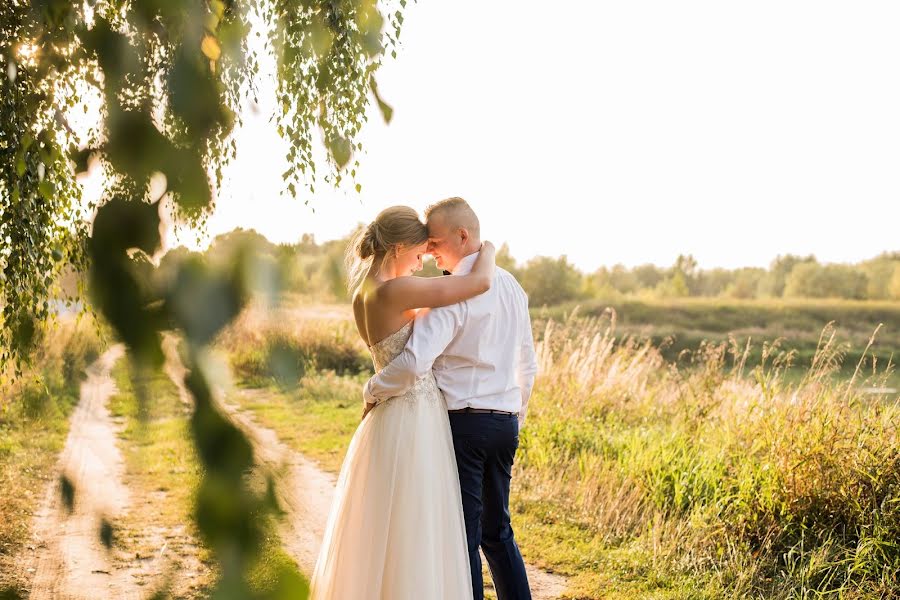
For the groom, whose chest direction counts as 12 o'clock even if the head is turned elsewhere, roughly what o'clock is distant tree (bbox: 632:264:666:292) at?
The distant tree is roughly at 2 o'clock from the groom.

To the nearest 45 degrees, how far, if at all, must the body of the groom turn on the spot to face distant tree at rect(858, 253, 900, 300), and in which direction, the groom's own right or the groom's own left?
approximately 90° to the groom's own right

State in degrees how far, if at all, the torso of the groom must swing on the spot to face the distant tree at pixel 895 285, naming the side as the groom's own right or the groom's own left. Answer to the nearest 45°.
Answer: approximately 90° to the groom's own right

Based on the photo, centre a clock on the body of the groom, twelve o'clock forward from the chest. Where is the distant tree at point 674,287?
The distant tree is roughly at 2 o'clock from the groom.

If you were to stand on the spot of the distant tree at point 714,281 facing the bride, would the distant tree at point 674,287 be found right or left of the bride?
right

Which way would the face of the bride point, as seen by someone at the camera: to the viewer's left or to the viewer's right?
to the viewer's right

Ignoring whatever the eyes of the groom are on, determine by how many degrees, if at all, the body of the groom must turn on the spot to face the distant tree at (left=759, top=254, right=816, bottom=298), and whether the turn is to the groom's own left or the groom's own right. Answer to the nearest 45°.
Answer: approximately 90° to the groom's own right

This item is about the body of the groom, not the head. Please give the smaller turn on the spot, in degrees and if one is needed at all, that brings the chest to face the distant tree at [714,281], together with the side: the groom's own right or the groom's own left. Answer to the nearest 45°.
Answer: approximately 45° to the groom's own right

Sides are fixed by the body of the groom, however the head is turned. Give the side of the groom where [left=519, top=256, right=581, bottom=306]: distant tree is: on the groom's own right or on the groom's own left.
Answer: on the groom's own right

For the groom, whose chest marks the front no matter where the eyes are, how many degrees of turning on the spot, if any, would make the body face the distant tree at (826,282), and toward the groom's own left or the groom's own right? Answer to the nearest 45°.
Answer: approximately 90° to the groom's own right

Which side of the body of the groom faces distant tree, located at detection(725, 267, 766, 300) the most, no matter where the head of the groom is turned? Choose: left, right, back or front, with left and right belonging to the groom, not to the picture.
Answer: right

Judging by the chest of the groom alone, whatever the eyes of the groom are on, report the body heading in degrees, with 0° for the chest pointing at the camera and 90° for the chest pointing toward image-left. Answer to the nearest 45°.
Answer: approximately 135°
